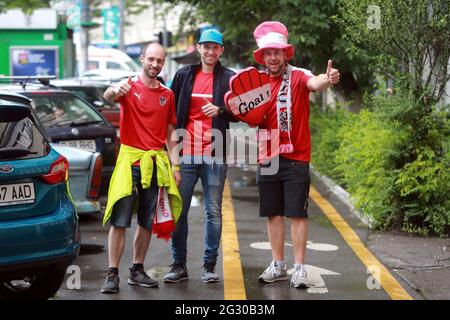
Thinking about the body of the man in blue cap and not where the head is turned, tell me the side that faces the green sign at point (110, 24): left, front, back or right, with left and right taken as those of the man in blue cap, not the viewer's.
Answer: back

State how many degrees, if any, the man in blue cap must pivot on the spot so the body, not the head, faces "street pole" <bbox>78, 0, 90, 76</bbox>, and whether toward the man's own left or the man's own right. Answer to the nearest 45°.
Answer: approximately 180°

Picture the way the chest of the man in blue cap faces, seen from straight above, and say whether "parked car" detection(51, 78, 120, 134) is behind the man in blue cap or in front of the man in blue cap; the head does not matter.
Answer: behind

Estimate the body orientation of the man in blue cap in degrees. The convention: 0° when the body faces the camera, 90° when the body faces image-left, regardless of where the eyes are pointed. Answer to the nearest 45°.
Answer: approximately 0°

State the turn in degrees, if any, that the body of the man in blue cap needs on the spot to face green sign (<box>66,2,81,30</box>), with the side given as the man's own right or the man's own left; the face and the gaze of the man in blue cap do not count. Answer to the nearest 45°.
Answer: approximately 180°

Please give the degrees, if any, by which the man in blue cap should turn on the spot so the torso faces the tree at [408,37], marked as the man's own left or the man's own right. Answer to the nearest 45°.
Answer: approximately 135° to the man's own left

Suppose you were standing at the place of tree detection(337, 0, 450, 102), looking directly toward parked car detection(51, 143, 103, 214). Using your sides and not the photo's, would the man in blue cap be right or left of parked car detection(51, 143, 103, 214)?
left

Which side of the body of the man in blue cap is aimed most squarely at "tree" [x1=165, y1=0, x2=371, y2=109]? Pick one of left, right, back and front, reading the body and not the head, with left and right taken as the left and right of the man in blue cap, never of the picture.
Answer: back
